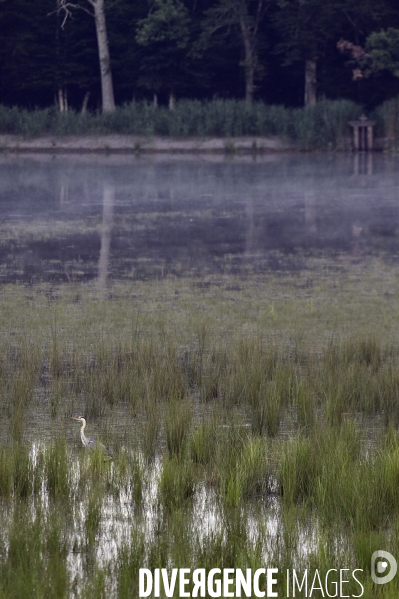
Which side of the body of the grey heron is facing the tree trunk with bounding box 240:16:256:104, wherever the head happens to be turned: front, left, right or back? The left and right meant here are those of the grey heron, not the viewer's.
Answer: right

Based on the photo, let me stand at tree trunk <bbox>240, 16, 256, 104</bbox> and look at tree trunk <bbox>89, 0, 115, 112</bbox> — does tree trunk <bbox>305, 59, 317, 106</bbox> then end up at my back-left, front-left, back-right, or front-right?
back-left

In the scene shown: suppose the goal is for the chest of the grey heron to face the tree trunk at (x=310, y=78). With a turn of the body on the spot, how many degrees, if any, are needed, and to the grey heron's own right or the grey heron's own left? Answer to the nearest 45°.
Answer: approximately 90° to the grey heron's own right

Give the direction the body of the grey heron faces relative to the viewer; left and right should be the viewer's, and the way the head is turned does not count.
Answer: facing to the left of the viewer

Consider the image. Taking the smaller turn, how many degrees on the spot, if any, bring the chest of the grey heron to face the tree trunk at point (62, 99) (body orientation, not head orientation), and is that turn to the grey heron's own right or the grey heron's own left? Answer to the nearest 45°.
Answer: approximately 90° to the grey heron's own right
